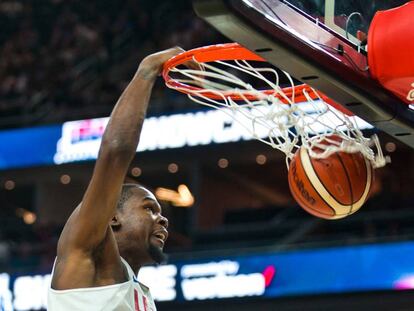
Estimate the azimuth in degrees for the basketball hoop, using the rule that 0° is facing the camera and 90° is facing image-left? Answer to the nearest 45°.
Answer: approximately 90°

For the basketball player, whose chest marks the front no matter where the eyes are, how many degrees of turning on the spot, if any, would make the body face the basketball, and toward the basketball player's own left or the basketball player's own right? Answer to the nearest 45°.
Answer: approximately 45° to the basketball player's own left

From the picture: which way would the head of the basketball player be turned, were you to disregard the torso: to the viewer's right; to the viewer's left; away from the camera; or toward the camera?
to the viewer's right
